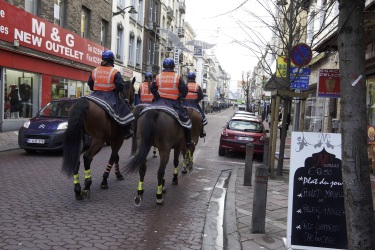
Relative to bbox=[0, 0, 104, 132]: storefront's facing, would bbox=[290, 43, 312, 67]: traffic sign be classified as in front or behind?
in front

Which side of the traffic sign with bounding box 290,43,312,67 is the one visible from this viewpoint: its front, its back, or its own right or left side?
front

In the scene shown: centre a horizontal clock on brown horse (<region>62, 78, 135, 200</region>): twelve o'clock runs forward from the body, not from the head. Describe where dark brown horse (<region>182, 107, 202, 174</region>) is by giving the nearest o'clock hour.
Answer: The dark brown horse is roughly at 12 o'clock from the brown horse.

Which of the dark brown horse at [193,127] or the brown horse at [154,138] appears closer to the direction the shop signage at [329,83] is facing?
the brown horse

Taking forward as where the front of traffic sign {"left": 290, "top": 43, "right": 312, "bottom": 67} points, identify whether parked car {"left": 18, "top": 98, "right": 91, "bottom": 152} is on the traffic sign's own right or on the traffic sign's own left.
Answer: on the traffic sign's own right

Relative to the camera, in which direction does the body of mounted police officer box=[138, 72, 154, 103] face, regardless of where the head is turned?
away from the camera

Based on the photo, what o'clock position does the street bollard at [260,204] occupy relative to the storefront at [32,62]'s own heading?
The street bollard is roughly at 1 o'clock from the storefront.

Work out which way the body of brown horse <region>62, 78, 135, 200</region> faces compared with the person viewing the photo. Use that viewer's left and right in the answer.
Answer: facing away from the viewer and to the right of the viewer

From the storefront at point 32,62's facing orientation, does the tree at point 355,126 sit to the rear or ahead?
ahead

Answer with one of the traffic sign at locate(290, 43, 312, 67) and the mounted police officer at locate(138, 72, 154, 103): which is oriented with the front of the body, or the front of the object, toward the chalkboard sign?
the traffic sign

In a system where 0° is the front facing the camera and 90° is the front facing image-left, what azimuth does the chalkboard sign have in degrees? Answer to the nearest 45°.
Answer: approximately 0°

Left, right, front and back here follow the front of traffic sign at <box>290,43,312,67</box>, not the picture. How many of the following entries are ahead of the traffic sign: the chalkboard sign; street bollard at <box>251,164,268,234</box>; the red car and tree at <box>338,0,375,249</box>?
3

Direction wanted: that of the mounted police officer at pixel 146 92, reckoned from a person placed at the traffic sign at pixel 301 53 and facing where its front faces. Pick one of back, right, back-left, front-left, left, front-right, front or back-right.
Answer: right

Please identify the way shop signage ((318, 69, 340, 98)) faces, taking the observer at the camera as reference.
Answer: facing the viewer
